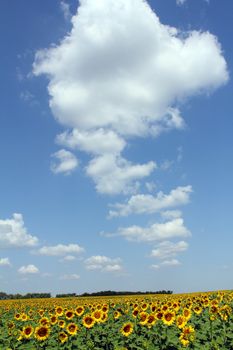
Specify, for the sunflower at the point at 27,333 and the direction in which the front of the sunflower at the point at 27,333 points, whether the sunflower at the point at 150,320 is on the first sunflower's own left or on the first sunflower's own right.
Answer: on the first sunflower's own left

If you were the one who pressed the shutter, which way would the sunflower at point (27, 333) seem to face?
facing the viewer

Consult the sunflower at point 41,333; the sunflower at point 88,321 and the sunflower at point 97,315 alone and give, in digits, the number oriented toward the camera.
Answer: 3

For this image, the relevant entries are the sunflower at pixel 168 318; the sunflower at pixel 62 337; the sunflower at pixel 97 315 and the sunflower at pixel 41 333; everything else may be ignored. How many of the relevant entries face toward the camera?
4

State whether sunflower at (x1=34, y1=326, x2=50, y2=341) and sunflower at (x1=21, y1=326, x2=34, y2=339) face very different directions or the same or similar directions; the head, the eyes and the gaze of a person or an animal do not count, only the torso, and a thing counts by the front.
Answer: same or similar directions

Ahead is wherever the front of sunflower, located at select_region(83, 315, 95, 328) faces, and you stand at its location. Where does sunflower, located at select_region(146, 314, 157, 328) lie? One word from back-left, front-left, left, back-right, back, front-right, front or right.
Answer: front-left

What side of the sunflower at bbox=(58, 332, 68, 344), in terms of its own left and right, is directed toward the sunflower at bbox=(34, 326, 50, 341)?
right

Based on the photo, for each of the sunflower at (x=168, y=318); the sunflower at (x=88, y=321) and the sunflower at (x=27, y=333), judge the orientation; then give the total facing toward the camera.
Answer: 3

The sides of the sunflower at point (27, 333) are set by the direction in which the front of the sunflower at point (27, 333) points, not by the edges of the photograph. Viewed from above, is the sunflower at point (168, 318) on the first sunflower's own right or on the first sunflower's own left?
on the first sunflower's own left

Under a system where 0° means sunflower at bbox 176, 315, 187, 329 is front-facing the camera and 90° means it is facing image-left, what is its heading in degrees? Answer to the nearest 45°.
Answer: approximately 0°

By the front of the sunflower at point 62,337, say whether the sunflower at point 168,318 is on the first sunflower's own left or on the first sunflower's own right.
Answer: on the first sunflower's own left

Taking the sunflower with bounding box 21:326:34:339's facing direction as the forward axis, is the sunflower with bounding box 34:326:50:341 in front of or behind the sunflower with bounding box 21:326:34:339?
in front

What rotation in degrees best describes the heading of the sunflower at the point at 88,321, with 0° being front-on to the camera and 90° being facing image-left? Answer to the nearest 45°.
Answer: approximately 0°

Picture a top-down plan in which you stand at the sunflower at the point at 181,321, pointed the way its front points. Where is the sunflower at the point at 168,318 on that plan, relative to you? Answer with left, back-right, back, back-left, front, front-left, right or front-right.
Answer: back-right
